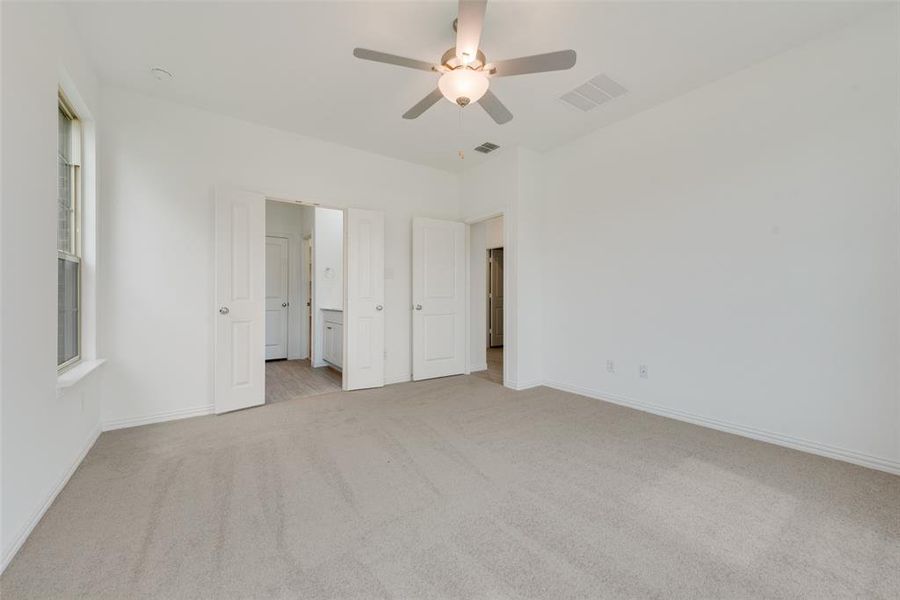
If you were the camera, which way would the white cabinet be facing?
facing the viewer and to the left of the viewer

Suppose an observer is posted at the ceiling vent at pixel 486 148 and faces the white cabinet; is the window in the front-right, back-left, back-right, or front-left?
front-left

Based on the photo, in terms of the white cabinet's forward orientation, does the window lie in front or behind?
in front

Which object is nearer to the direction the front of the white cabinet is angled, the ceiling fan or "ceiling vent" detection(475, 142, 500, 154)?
the ceiling fan

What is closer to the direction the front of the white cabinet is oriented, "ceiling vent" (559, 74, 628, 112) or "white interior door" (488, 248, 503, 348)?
the ceiling vent

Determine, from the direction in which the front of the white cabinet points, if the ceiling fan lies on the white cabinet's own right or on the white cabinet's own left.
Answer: on the white cabinet's own left

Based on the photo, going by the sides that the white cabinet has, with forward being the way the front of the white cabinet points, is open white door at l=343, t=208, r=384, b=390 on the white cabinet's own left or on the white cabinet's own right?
on the white cabinet's own left

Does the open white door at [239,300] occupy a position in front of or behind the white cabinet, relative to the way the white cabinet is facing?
in front

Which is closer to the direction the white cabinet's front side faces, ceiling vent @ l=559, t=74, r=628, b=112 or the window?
the window

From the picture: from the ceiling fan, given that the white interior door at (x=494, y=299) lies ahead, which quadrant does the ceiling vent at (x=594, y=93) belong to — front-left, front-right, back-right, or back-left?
front-right

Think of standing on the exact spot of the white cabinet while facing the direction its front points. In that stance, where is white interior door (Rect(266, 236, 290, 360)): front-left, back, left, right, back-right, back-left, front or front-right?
right

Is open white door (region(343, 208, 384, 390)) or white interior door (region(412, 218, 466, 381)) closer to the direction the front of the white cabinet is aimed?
the open white door

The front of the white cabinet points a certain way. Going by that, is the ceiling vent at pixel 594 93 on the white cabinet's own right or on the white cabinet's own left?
on the white cabinet's own left

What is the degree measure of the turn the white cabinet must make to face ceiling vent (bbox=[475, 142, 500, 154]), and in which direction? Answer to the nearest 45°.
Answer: approximately 90° to its left
